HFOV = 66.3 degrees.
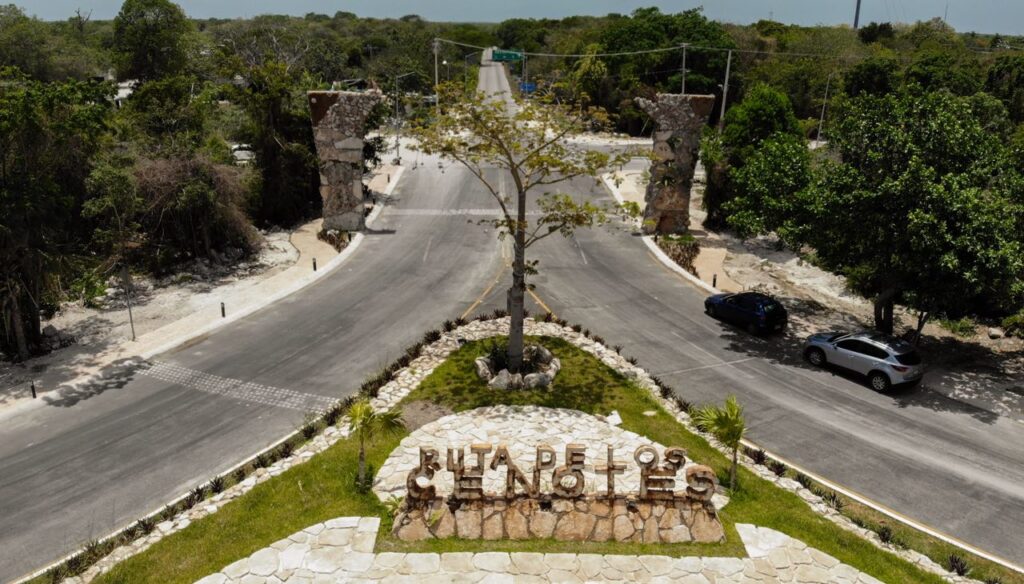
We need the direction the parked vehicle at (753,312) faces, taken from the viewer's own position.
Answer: facing away from the viewer and to the left of the viewer

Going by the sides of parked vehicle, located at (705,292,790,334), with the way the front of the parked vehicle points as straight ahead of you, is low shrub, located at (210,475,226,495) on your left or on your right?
on your left

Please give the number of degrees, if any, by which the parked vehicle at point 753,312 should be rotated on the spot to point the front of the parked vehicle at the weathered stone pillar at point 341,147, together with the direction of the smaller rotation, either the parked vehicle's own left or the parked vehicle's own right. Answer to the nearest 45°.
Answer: approximately 45° to the parked vehicle's own left

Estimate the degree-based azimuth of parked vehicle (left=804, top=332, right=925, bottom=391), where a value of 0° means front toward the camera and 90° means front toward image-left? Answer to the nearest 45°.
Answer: approximately 135°

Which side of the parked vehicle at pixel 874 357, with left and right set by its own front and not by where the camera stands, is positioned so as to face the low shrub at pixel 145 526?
left

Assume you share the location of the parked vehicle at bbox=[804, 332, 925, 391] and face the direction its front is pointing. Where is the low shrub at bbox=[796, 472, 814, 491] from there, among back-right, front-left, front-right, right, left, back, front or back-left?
back-left

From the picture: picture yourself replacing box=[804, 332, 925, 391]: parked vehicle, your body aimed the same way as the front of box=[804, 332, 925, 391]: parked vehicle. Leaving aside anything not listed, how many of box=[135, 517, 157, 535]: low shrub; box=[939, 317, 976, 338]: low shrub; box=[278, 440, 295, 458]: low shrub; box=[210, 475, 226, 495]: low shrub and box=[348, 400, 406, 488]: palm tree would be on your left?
4
